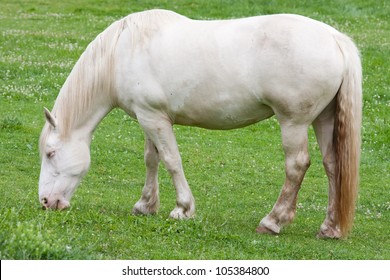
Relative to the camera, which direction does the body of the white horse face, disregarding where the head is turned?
to the viewer's left
